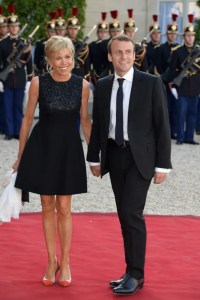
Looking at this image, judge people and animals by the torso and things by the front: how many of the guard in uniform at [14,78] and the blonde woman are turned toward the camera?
2

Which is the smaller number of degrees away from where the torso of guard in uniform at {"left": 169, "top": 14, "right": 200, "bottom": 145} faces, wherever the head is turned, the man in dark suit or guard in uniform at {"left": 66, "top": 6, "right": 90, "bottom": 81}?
the man in dark suit

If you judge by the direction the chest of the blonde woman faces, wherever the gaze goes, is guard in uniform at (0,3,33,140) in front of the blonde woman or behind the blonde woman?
behind

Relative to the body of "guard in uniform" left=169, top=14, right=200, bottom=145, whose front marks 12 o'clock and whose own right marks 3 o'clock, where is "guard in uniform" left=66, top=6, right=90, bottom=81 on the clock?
"guard in uniform" left=66, top=6, right=90, bottom=81 is roughly at 3 o'clock from "guard in uniform" left=169, top=14, right=200, bottom=145.

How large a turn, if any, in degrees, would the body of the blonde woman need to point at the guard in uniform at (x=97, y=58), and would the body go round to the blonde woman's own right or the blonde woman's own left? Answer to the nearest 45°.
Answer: approximately 180°

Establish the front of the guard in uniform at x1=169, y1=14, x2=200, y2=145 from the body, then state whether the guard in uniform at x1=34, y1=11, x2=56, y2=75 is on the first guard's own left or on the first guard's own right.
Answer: on the first guard's own right

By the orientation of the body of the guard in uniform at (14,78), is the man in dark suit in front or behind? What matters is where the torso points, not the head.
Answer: in front

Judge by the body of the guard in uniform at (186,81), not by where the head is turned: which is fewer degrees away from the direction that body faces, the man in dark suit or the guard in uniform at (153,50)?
the man in dark suit

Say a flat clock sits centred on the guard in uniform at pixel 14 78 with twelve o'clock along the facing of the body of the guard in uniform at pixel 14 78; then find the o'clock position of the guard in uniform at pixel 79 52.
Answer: the guard in uniform at pixel 79 52 is roughly at 9 o'clock from the guard in uniform at pixel 14 78.

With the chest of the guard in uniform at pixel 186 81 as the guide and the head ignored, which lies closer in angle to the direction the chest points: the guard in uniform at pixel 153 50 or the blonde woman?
the blonde woman

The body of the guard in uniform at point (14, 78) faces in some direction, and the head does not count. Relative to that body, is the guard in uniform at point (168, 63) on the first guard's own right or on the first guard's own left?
on the first guard's own left
